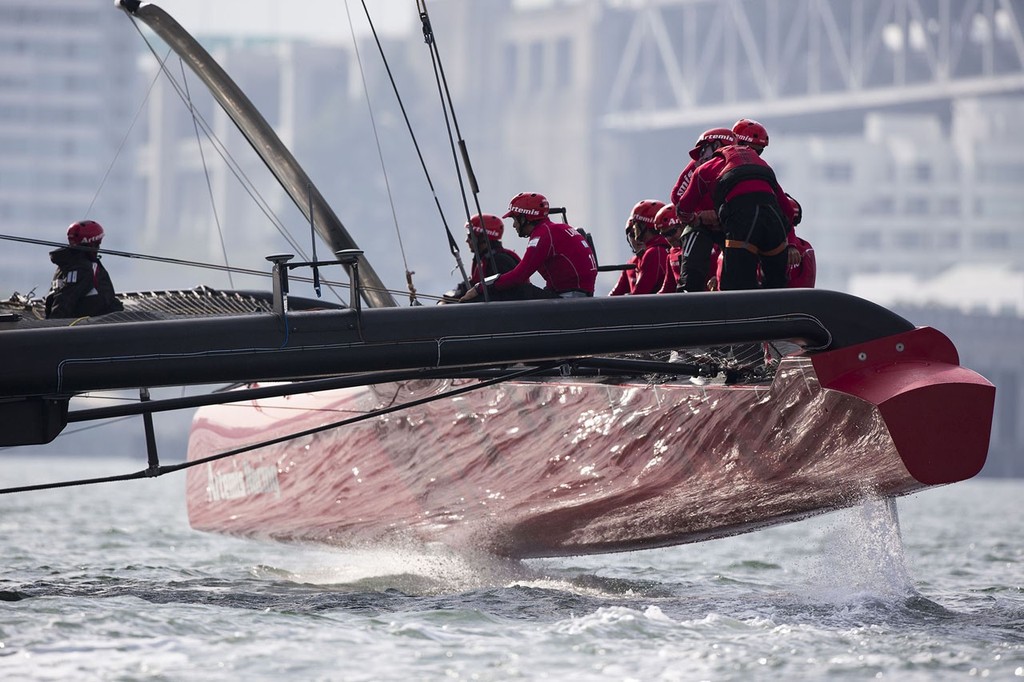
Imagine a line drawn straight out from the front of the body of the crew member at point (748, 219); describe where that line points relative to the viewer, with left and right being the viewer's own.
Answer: facing away from the viewer and to the left of the viewer

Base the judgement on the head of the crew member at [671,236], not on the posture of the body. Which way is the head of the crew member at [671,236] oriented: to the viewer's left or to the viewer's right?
to the viewer's left

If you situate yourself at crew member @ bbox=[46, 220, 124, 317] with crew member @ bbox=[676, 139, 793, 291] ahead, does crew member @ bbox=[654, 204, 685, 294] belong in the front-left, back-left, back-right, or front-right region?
front-left

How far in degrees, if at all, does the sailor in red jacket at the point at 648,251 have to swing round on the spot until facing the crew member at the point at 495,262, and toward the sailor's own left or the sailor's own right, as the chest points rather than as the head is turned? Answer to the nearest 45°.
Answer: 0° — they already face them

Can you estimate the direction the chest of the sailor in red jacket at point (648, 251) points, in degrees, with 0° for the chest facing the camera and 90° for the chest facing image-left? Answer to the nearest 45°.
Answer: approximately 90°
